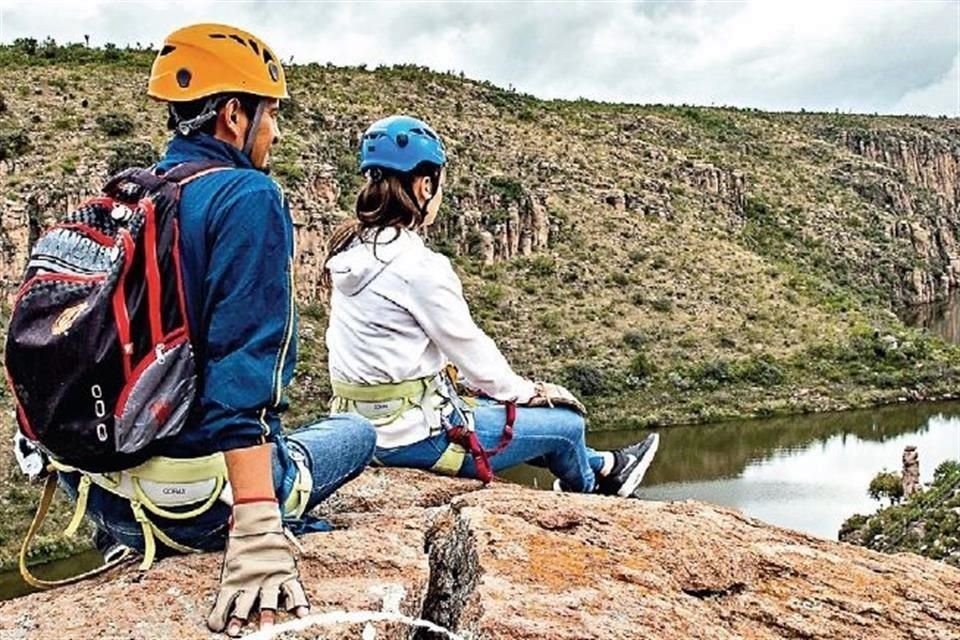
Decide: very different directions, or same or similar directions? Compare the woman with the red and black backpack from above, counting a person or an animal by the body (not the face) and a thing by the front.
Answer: very different directions

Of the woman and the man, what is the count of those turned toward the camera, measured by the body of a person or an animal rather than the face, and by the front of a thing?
0

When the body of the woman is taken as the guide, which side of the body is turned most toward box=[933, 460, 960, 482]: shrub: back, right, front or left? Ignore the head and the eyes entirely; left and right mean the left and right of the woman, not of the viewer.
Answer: front

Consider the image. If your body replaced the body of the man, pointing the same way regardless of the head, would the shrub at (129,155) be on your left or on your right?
on your left

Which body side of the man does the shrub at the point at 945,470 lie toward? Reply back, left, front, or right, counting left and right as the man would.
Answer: front

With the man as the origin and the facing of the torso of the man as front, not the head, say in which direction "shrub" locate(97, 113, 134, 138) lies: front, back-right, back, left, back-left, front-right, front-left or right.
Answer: front-left

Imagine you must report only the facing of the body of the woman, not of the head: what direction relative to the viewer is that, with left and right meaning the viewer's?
facing away from the viewer and to the right of the viewer

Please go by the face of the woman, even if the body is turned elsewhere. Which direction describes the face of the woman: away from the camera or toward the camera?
away from the camera

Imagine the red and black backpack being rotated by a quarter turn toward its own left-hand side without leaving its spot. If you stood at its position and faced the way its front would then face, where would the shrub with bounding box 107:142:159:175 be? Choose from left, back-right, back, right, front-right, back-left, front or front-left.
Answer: back-left

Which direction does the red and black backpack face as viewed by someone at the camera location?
facing the viewer and to the left of the viewer

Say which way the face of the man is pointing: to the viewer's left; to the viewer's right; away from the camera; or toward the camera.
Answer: to the viewer's right

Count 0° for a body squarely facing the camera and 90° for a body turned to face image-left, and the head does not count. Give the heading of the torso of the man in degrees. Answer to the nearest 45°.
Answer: approximately 225°
